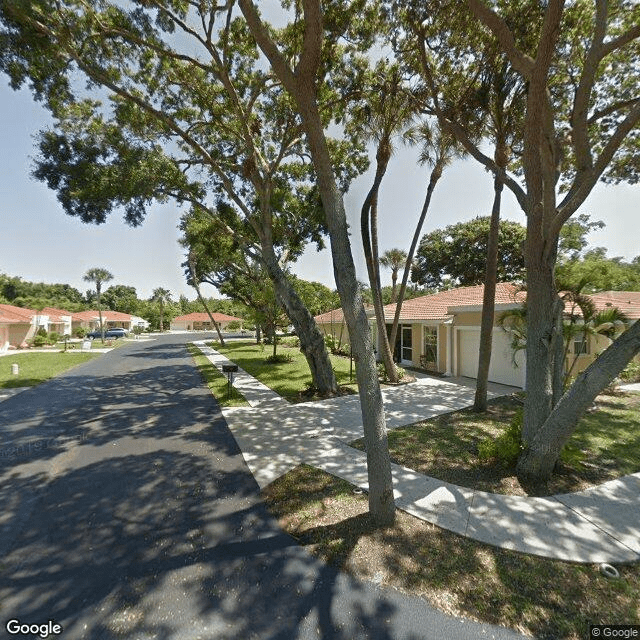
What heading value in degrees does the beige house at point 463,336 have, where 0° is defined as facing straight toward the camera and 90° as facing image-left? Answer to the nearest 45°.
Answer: approximately 45°

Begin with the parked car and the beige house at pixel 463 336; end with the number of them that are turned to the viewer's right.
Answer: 0

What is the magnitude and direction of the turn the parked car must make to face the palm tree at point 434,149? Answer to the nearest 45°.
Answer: approximately 90° to its left

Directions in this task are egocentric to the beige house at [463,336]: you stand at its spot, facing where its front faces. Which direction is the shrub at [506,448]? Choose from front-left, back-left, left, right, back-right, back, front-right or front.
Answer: front-left

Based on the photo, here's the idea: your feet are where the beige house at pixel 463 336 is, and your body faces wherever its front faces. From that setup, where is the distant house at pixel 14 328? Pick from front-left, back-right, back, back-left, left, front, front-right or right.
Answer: front-right

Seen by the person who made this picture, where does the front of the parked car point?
facing to the left of the viewer

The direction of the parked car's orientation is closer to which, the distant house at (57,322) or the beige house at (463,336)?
the distant house

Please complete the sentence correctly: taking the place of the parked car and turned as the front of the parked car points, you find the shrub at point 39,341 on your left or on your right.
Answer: on your left

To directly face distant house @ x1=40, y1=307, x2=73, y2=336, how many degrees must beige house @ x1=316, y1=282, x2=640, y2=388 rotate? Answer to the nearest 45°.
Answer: approximately 45° to its right
